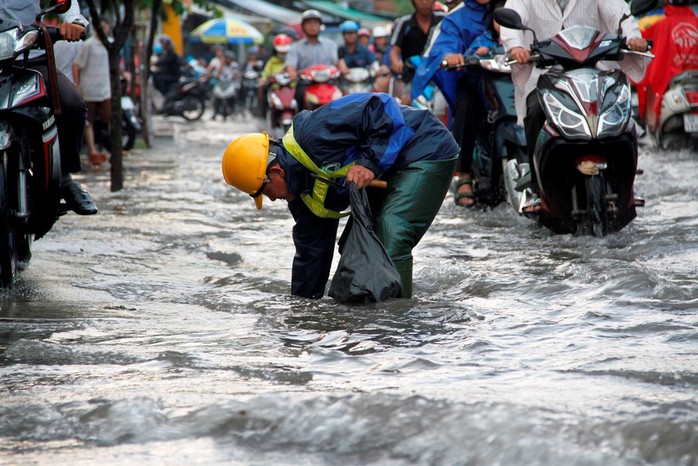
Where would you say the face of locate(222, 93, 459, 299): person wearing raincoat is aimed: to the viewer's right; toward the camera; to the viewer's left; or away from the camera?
to the viewer's left

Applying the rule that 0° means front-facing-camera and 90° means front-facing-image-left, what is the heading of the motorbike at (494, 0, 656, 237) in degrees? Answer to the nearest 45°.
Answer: approximately 0°

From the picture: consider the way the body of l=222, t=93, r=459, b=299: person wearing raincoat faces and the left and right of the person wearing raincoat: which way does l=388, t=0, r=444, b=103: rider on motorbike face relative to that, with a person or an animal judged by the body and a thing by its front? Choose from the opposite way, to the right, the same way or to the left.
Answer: to the left

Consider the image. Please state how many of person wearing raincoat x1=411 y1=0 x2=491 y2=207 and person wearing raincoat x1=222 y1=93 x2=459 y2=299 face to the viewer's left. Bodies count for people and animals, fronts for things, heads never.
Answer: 1

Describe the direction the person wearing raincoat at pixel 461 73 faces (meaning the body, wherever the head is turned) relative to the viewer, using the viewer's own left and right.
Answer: facing the viewer and to the right of the viewer

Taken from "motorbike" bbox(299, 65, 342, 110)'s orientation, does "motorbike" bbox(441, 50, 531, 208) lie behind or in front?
in front

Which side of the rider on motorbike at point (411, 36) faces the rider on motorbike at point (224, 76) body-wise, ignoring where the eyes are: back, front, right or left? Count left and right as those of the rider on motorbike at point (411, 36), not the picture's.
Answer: back

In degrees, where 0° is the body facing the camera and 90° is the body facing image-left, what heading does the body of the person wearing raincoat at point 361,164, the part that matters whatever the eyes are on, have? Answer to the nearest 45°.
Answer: approximately 90°

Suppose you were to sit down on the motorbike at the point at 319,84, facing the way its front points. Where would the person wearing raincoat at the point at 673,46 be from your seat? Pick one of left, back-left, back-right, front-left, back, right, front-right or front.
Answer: front-left

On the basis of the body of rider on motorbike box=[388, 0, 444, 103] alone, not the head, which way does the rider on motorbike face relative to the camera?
toward the camera

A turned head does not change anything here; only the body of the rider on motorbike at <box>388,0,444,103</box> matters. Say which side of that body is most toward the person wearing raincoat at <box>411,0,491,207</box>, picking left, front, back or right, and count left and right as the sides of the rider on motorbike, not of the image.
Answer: front
